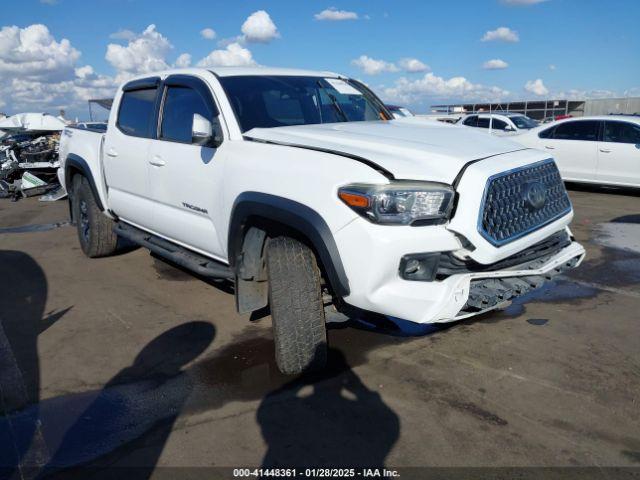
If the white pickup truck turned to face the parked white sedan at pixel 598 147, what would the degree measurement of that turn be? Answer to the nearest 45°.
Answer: approximately 90° to its left

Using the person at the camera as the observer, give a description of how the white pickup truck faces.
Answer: facing the viewer and to the right of the viewer

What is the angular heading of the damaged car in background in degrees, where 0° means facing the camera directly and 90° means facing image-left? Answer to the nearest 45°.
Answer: approximately 0°
